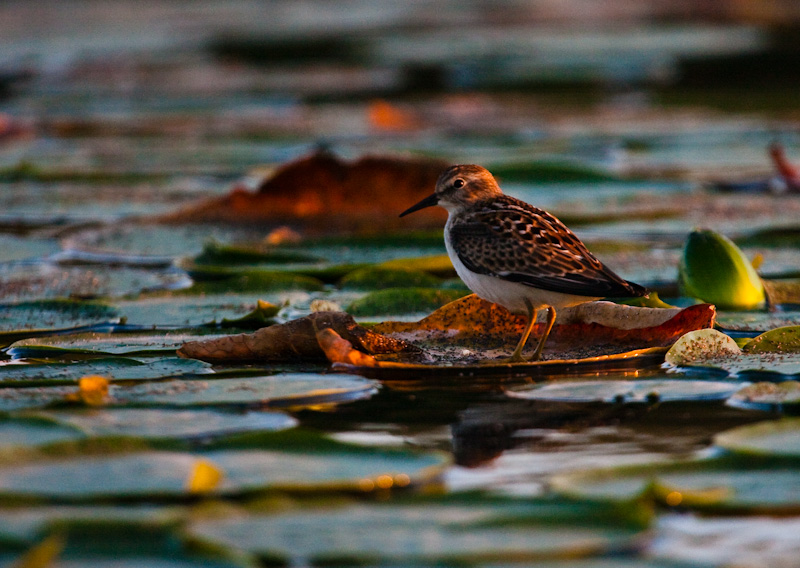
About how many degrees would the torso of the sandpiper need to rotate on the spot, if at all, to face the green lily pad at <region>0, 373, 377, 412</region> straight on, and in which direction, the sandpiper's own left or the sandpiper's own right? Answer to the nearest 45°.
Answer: approximately 45° to the sandpiper's own left

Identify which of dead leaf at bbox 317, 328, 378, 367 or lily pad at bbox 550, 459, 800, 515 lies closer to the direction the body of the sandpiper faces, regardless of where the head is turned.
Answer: the dead leaf

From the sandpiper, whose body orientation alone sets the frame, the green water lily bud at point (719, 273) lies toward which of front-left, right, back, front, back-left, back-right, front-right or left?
back-right

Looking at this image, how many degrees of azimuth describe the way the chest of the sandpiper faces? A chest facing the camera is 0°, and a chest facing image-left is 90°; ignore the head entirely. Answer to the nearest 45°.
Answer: approximately 90°

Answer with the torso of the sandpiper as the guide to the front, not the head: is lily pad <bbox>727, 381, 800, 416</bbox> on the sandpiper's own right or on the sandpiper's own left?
on the sandpiper's own left

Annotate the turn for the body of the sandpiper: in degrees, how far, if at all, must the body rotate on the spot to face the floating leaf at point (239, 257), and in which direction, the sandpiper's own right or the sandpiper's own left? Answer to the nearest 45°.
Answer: approximately 45° to the sandpiper's own right
